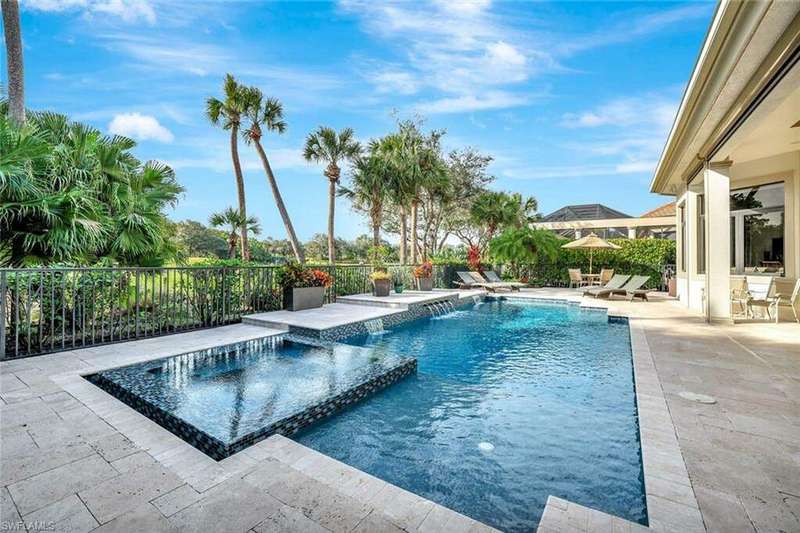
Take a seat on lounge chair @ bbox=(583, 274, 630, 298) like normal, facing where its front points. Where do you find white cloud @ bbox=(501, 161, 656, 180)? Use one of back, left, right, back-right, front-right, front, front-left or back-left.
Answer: back-right

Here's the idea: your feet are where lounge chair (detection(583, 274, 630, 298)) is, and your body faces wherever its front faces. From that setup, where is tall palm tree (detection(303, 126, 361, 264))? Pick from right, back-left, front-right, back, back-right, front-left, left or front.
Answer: front-right

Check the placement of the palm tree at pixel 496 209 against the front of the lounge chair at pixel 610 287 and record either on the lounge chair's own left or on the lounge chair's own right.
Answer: on the lounge chair's own right

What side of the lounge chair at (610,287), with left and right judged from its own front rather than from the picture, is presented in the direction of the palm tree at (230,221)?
front

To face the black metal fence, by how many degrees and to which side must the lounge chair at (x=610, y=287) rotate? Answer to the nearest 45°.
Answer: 0° — it already faces it

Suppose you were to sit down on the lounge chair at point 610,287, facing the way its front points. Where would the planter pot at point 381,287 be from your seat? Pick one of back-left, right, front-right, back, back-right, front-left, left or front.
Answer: front

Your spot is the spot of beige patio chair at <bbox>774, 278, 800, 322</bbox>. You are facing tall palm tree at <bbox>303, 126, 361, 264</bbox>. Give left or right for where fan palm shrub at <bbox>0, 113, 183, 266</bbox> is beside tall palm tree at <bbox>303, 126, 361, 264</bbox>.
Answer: left

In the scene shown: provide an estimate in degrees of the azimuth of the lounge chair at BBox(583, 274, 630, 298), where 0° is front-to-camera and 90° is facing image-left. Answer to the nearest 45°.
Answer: approximately 45°

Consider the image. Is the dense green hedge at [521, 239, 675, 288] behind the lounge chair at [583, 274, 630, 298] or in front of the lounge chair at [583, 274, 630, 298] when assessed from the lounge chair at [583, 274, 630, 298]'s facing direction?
behind

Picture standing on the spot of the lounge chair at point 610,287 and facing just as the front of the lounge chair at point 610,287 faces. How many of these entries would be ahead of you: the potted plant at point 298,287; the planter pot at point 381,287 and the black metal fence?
3

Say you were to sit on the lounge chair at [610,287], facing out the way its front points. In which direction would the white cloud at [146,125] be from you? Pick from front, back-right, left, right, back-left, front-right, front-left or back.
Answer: front-right

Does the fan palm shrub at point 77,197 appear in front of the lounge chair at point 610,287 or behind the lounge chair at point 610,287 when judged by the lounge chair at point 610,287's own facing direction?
in front
